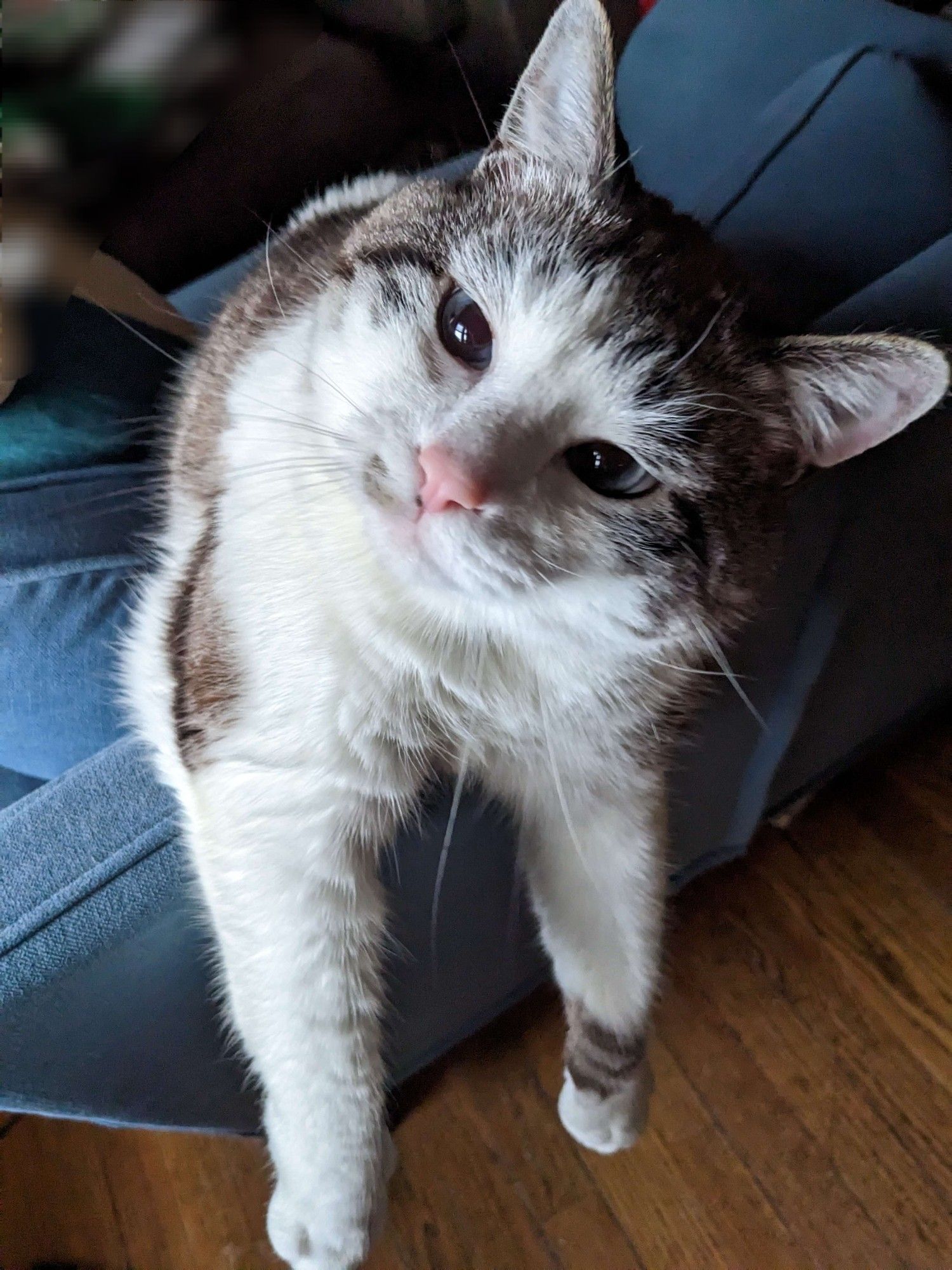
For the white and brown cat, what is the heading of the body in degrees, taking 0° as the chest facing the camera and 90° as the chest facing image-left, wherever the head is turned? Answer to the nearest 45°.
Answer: approximately 0°
